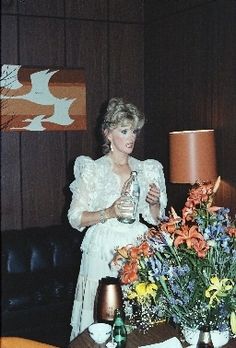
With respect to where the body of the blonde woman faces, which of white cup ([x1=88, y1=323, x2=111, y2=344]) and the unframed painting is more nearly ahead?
the white cup

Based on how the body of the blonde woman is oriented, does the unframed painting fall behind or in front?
behind

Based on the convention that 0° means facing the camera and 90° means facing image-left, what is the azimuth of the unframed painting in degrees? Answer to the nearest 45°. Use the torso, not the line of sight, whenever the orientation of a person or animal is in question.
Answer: approximately 0°

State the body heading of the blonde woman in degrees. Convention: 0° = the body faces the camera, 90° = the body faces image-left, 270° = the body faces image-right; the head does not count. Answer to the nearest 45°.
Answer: approximately 315°
